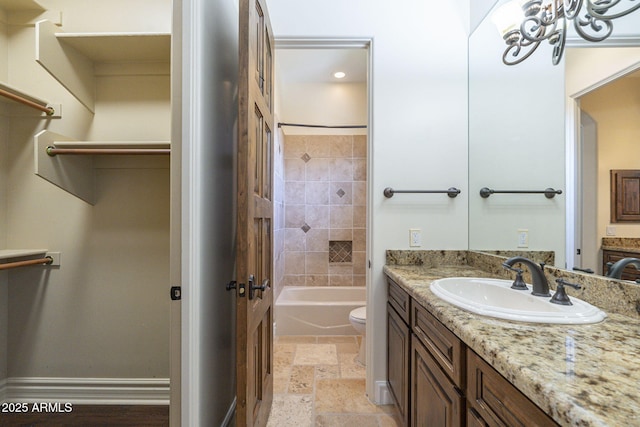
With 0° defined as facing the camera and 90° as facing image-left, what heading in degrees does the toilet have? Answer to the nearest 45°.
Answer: approximately 90°

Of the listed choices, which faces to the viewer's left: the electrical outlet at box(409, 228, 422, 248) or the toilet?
the toilet

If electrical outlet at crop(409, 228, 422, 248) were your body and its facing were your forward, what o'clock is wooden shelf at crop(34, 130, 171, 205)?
The wooden shelf is roughly at 2 o'clock from the electrical outlet.

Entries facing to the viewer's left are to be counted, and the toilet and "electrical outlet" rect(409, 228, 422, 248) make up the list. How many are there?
1

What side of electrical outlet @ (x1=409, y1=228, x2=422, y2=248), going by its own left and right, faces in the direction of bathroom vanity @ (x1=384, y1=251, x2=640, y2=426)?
front

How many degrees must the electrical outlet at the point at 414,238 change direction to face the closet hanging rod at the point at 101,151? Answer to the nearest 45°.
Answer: approximately 45° to its right

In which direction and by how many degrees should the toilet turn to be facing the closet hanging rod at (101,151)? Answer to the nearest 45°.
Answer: approximately 45° to its left

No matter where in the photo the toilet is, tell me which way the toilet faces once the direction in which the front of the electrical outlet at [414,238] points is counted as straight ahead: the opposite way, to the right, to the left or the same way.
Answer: to the right

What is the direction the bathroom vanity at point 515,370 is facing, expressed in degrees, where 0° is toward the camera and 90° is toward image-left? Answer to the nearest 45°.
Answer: approximately 45°

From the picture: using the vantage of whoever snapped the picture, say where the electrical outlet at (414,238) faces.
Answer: facing the viewer

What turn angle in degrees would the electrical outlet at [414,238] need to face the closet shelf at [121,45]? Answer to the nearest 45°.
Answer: approximately 45° to its right
